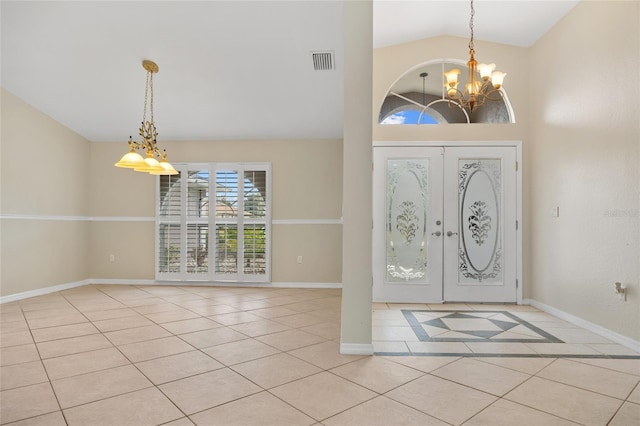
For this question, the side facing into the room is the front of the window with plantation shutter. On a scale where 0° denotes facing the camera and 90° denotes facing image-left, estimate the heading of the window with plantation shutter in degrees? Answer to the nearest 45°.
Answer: approximately 0°

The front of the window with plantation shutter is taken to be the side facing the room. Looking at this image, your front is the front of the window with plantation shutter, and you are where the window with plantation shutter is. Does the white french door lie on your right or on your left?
on your left

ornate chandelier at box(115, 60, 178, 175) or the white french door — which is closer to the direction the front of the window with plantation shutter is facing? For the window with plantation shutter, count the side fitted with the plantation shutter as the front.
the ornate chandelier

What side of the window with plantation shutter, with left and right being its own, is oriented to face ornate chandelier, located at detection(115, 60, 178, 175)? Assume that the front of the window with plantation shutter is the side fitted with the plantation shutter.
front
